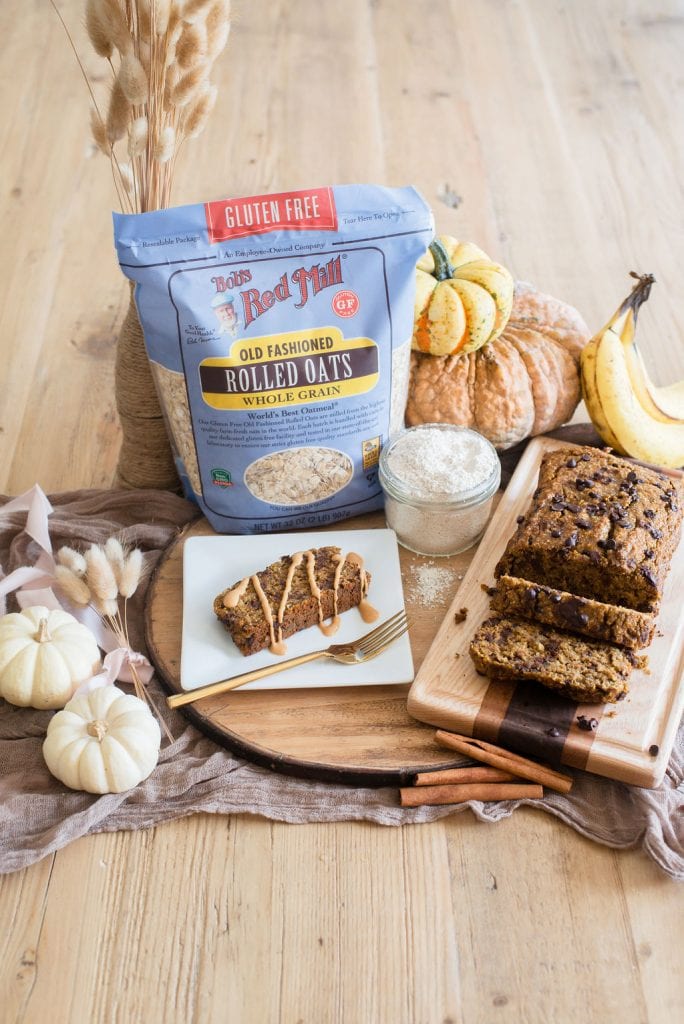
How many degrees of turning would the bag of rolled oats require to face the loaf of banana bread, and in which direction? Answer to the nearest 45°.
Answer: approximately 45° to its left

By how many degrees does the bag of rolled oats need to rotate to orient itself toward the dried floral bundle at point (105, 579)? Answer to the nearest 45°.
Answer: approximately 45° to its right

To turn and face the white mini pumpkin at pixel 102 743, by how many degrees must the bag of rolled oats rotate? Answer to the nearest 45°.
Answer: approximately 45° to its right

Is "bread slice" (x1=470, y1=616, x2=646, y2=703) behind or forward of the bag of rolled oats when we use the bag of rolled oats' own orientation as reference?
forward

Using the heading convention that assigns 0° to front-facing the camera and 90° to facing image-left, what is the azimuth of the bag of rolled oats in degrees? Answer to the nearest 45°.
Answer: approximately 0°

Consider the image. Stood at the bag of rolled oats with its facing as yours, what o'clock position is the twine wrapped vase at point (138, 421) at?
The twine wrapped vase is roughly at 4 o'clock from the bag of rolled oats.

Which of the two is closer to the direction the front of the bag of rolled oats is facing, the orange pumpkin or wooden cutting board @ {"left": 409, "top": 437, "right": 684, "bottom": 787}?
the wooden cutting board

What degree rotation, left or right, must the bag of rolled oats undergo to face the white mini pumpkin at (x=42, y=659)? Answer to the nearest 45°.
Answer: approximately 45° to its right

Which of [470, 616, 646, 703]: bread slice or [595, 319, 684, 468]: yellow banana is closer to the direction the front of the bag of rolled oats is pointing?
the bread slice
